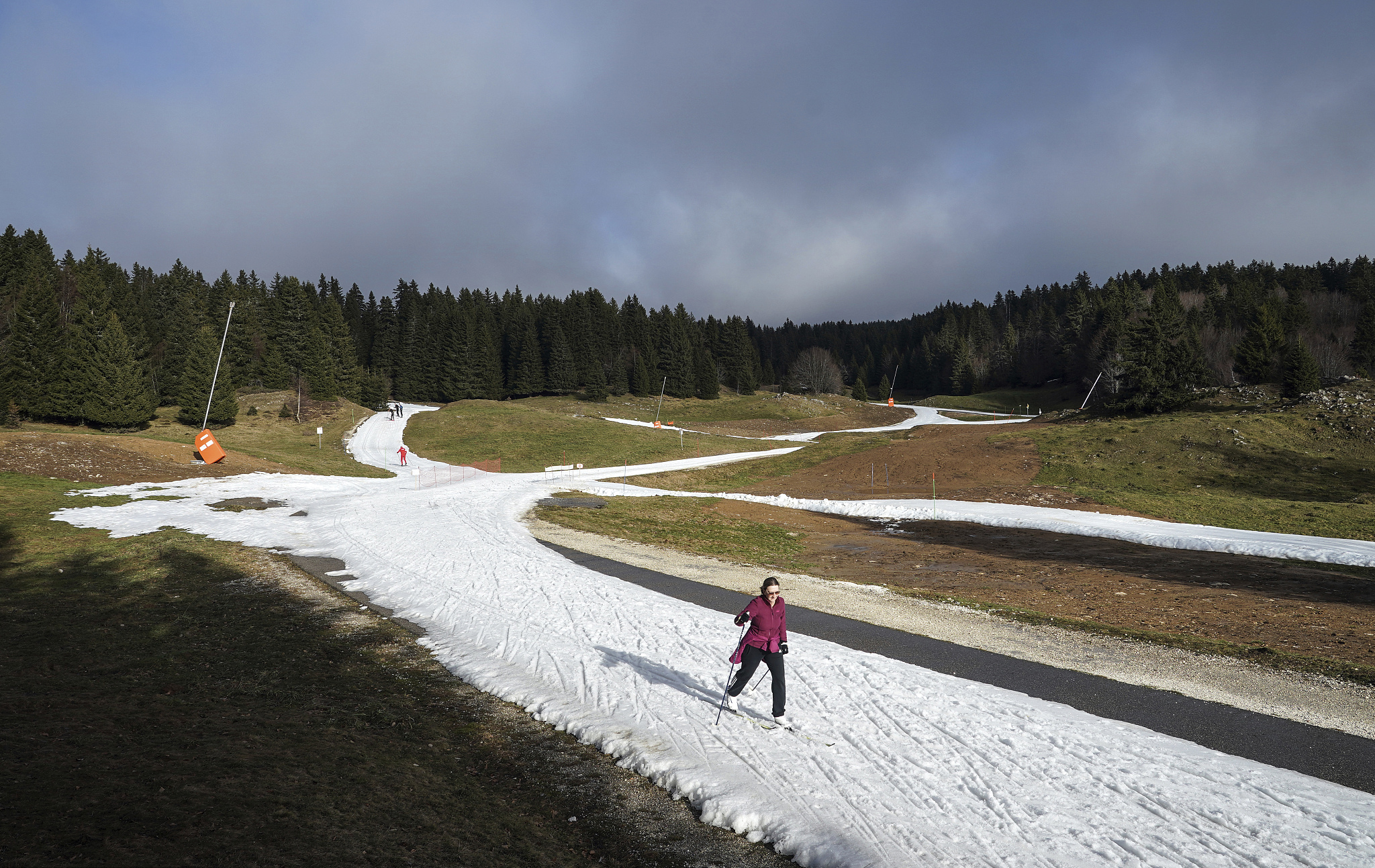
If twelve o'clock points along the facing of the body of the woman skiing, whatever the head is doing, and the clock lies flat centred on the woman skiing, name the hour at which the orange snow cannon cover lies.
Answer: The orange snow cannon cover is roughly at 6 o'clock from the woman skiing.

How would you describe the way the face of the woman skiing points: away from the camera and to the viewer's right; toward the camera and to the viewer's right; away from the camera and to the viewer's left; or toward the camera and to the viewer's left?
toward the camera and to the viewer's right

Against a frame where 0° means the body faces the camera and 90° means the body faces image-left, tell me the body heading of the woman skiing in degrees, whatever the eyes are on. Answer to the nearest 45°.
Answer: approximately 315°
